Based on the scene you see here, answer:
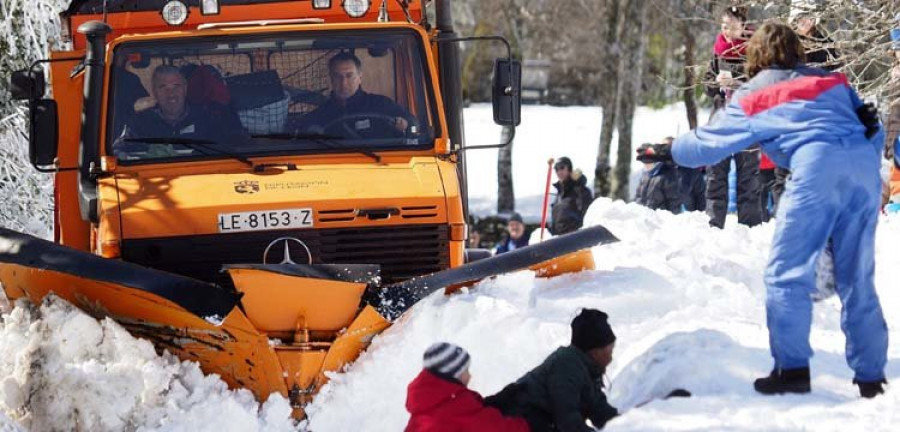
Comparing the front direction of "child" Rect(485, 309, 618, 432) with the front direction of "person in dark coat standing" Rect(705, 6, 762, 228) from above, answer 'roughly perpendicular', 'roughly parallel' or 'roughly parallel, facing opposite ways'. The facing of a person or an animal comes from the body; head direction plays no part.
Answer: roughly perpendicular

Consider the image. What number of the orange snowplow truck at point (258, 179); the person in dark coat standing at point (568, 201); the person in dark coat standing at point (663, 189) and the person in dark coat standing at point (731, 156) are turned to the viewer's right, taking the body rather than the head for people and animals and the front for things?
0

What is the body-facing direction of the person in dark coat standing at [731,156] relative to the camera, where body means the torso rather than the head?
toward the camera

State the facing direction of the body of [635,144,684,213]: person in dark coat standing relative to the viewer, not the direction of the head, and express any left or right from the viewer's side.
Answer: facing the viewer and to the left of the viewer

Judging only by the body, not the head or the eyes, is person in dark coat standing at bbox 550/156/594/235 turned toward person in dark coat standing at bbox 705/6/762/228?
no

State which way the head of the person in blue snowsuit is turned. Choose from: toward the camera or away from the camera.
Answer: away from the camera

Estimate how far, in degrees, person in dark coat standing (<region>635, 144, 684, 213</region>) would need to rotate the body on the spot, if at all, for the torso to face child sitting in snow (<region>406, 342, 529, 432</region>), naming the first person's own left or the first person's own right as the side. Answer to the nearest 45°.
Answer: approximately 45° to the first person's own left

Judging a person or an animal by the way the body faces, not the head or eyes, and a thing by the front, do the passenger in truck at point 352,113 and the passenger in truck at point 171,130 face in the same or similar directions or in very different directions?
same or similar directions

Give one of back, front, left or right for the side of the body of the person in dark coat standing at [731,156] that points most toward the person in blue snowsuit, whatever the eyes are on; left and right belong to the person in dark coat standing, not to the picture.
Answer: front

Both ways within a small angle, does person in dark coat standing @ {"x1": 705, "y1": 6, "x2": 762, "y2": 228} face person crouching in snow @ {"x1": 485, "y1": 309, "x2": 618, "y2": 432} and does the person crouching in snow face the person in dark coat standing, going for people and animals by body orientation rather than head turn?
no

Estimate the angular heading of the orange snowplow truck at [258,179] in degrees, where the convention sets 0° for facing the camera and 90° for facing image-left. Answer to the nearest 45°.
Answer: approximately 0°

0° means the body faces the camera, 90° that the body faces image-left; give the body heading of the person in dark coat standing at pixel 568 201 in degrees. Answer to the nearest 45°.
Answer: approximately 45°

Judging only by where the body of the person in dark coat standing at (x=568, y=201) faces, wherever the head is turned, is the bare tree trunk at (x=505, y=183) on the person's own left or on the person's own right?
on the person's own right

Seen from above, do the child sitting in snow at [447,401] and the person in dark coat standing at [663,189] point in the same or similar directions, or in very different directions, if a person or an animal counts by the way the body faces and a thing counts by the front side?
very different directions
